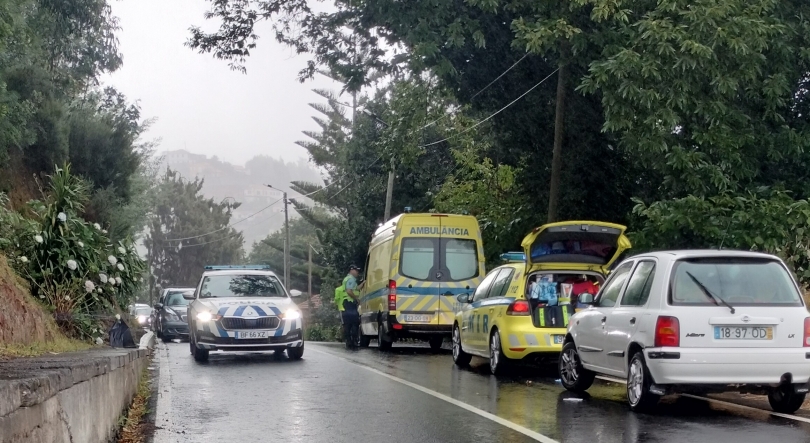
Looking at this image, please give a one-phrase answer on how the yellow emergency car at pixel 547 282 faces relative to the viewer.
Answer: facing away from the viewer and to the left of the viewer

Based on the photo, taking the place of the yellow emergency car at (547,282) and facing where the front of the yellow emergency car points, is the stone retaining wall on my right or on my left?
on my left

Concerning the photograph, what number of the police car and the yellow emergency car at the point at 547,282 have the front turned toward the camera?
1

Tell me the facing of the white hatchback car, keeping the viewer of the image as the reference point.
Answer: facing away from the viewer and to the left of the viewer

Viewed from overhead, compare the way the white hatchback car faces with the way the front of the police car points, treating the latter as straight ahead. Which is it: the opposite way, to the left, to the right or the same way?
the opposite way

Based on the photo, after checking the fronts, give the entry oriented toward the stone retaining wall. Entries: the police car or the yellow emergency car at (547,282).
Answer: the police car

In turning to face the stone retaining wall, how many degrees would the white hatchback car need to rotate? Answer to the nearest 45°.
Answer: approximately 90° to its left

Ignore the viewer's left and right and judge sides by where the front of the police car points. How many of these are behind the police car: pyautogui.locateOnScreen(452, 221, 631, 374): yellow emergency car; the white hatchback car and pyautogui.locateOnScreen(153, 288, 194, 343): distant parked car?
1

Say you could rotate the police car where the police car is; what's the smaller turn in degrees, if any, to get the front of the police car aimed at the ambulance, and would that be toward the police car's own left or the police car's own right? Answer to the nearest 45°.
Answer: approximately 135° to the police car's own left
